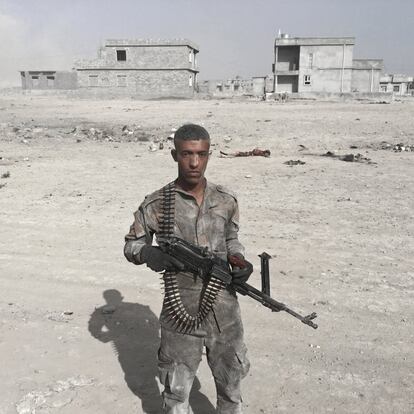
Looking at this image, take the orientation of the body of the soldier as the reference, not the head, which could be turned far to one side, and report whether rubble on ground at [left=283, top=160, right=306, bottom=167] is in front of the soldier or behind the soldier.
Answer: behind

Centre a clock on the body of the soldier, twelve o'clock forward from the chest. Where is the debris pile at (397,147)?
The debris pile is roughly at 7 o'clock from the soldier.

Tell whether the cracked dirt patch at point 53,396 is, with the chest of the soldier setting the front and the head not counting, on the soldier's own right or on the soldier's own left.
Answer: on the soldier's own right

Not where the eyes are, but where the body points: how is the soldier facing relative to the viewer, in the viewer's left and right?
facing the viewer

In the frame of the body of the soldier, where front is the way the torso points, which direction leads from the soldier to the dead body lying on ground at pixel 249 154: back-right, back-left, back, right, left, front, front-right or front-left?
back

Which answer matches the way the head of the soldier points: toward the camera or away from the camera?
toward the camera

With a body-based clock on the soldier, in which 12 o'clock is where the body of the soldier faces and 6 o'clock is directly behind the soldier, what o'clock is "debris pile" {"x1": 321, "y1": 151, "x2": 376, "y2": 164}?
The debris pile is roughly at 7 o'clock from the soldier.

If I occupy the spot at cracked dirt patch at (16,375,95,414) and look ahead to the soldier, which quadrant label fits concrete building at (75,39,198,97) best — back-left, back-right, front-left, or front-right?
back-left

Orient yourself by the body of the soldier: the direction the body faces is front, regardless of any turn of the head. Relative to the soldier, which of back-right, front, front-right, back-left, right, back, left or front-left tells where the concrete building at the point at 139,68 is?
back
